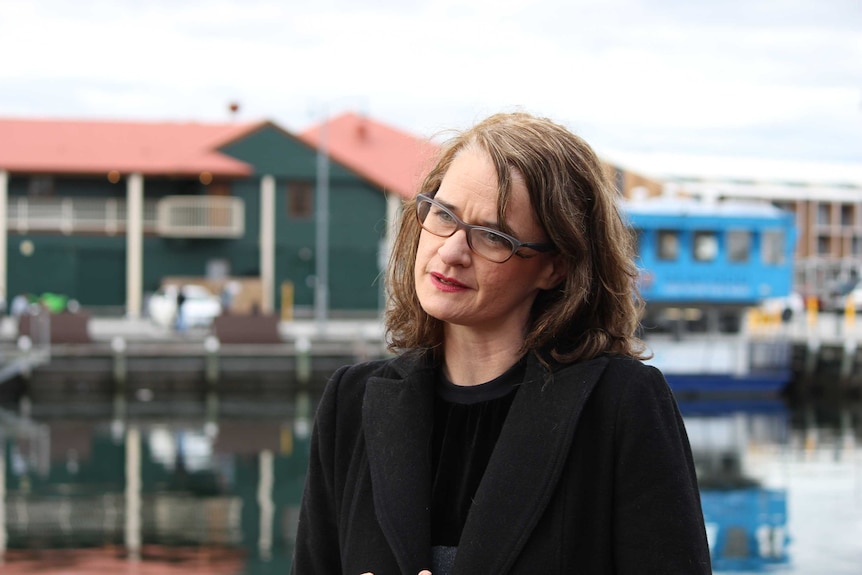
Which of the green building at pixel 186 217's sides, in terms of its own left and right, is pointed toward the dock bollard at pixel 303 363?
front

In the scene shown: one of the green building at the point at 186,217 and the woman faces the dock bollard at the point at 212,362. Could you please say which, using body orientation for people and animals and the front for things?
the green building

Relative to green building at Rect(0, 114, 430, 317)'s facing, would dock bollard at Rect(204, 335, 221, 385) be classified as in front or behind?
in front

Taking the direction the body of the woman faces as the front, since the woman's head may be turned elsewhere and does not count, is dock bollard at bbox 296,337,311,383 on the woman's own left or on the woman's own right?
on the woman's own right

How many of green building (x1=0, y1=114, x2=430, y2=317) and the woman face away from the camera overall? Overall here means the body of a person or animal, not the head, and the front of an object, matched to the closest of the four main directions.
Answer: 0

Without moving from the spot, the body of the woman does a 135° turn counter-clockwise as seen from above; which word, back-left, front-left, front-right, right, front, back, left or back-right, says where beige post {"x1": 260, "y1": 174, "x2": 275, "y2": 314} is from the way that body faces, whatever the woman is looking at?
left

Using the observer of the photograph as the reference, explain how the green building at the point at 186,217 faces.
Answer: facing the viewer

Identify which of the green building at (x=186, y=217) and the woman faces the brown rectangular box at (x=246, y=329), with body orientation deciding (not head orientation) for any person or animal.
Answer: the green building

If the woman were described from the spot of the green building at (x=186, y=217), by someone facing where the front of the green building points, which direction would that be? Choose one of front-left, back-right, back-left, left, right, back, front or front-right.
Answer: front

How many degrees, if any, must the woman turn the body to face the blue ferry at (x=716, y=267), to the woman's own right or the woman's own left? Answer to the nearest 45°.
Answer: approximately 135° to the woman's own right

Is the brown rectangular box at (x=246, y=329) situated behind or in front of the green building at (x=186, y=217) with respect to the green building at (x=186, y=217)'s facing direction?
in front

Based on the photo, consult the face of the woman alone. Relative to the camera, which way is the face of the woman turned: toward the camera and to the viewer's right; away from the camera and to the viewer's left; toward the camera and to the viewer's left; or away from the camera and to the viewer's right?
toward the camera and to the viewer's left
